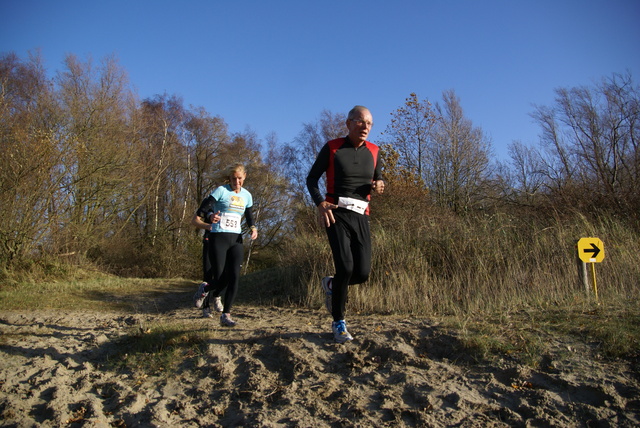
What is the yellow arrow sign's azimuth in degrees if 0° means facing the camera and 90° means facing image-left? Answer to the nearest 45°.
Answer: approximately 0°

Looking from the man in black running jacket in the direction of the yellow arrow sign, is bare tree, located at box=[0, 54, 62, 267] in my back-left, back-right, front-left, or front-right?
back-left

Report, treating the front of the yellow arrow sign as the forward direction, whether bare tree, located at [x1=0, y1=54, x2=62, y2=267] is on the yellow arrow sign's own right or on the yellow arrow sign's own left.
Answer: on the yellow arrow sign's own right

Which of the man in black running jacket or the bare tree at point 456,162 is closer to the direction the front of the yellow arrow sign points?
the man in black running jacket

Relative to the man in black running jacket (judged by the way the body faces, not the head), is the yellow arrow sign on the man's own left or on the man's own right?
on the man's own left

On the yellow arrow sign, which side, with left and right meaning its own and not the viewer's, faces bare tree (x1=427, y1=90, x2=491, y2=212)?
back

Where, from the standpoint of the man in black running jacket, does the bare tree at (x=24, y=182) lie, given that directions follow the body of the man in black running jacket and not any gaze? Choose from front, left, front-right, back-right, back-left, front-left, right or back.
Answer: back

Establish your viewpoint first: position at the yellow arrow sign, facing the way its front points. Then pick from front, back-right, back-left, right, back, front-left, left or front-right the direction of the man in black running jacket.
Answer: front-right

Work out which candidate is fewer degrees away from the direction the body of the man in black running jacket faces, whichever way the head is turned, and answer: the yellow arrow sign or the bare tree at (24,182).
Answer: the yellow arrow sign
